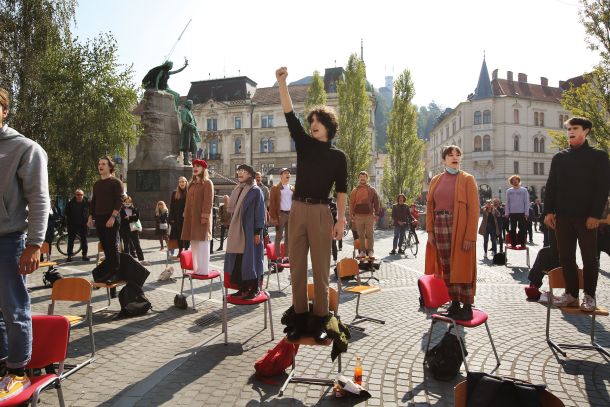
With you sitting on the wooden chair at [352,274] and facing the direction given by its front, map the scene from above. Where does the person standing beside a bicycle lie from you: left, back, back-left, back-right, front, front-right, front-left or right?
back-left

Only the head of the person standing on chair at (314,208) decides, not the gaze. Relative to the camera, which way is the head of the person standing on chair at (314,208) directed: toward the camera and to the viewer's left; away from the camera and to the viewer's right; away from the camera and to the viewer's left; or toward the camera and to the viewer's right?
toward the camera and to the viewer's left

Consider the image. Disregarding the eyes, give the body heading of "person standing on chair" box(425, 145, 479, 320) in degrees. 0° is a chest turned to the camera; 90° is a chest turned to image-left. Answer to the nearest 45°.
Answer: approximately 45°

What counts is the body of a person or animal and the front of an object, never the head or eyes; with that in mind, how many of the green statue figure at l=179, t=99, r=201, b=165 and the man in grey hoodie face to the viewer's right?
1

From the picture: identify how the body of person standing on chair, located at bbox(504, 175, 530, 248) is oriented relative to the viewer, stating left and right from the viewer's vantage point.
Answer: facing the viewer

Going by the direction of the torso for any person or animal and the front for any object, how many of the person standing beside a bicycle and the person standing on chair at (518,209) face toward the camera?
2

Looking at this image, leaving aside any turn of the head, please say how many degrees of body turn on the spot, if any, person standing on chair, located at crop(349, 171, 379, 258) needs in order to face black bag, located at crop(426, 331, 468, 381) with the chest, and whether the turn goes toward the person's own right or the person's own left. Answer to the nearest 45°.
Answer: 0° — they already face it

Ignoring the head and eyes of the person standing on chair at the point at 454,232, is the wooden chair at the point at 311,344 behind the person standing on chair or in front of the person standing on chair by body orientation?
in front

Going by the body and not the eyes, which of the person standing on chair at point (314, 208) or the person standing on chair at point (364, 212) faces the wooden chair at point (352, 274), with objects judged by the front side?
the person standing on chair at point (364, 212)

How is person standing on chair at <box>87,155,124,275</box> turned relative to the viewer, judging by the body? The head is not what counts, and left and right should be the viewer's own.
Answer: facing the viewer and to the left of the viewer

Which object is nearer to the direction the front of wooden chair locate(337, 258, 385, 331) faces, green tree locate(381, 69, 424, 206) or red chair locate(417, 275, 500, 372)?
the red chair

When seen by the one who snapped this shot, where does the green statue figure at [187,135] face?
facing to the right of the viewer

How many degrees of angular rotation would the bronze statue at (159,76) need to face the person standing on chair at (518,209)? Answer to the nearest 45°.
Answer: approximately 45° to its right

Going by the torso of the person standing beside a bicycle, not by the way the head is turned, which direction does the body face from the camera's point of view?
toward the camera

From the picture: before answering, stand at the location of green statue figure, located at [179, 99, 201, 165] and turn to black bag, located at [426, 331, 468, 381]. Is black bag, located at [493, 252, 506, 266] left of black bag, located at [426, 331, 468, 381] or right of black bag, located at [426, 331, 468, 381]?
left
